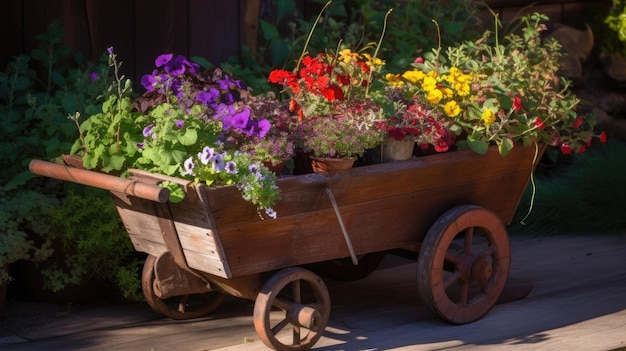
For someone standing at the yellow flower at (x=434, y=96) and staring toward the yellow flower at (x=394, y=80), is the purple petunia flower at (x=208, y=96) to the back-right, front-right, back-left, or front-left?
front-left

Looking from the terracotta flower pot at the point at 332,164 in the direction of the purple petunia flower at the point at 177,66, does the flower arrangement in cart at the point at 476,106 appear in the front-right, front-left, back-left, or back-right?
back-right

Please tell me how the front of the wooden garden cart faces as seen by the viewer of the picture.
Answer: facing the viewer and to the left of the viewer
